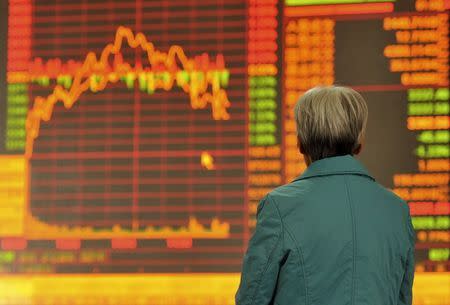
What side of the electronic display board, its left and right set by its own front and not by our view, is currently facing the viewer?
front

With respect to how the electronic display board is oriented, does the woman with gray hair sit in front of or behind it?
in front

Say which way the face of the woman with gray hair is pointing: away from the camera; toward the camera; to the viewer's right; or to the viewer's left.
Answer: away from the camera
